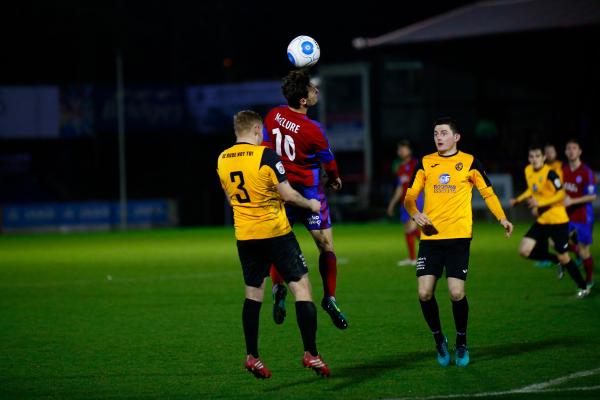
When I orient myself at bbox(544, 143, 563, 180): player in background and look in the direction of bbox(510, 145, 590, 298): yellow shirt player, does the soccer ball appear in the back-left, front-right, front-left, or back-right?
front-right

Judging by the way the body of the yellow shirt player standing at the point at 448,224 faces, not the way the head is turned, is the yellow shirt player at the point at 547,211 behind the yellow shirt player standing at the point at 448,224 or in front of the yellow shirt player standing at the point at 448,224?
behind

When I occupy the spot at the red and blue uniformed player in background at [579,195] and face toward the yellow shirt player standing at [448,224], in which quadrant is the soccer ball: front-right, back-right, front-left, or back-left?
front-right

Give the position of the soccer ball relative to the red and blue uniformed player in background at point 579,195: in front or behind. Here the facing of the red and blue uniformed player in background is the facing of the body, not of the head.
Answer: in front

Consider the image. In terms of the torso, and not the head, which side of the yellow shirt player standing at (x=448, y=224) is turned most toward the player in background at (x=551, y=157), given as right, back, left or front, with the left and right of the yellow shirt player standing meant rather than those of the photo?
back

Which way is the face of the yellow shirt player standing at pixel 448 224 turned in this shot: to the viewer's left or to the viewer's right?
to the viewer's left

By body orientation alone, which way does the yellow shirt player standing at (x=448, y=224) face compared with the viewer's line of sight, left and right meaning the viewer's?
facing the viewer

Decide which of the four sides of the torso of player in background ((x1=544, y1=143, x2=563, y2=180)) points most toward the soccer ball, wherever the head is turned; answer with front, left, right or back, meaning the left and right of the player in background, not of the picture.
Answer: front

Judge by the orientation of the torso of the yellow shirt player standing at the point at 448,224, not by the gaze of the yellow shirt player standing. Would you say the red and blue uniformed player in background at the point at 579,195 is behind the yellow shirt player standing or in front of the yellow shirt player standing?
behind

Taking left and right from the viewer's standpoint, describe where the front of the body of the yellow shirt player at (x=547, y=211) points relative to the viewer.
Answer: facing the viewer and to the left of the viewer
